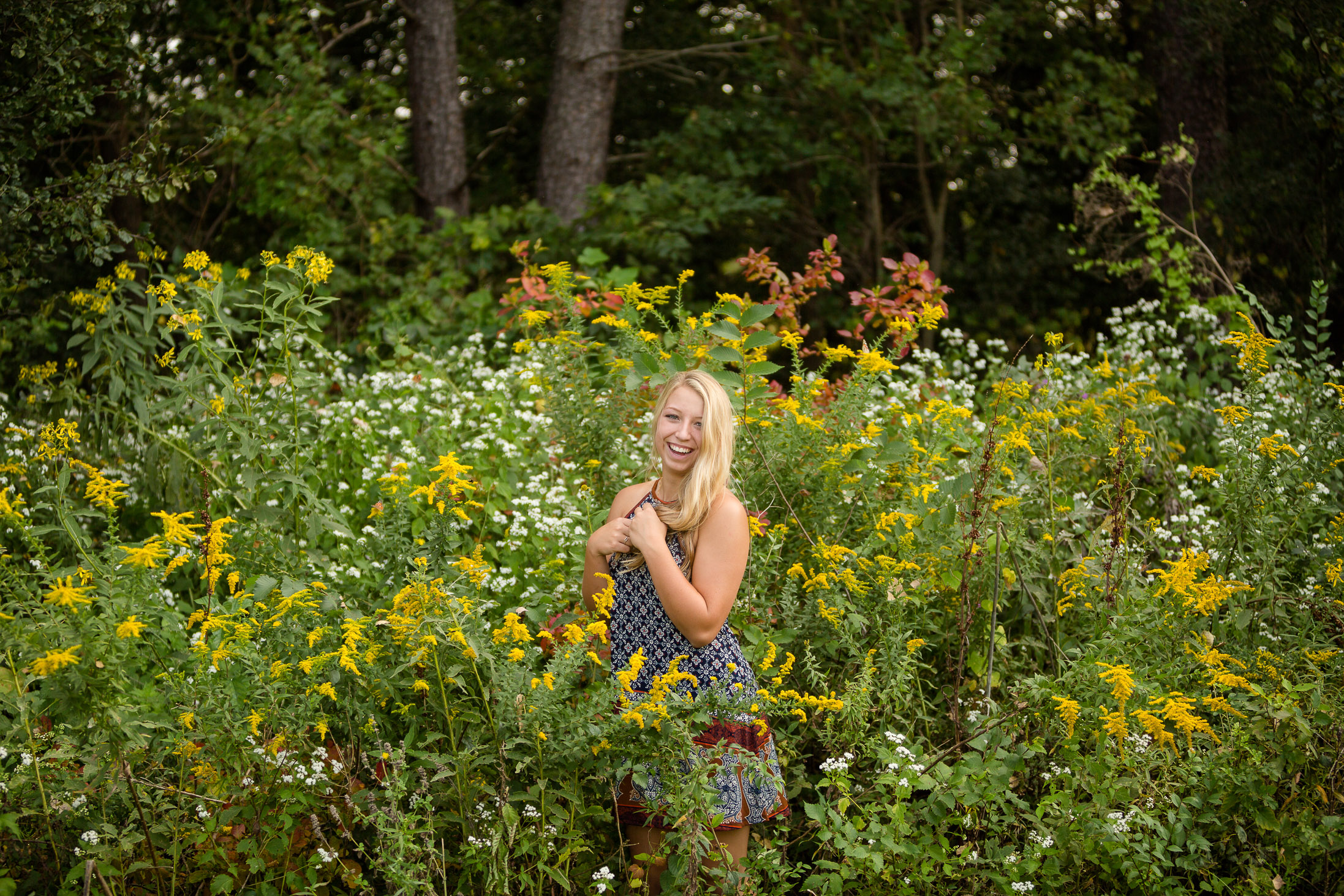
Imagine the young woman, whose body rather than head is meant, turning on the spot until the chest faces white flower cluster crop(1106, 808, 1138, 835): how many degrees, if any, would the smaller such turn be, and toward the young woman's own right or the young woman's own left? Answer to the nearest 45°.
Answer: approximately 135° to the young woman's own left

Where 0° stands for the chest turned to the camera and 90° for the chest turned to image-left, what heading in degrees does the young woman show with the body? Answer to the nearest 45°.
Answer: approximately 45°

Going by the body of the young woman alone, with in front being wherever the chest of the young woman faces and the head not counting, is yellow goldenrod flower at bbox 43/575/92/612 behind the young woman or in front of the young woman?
in front

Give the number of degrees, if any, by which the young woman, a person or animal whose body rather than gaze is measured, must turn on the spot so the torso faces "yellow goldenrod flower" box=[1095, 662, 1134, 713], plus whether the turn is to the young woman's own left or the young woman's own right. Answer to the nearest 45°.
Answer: approximately 135° to the young woman's own left

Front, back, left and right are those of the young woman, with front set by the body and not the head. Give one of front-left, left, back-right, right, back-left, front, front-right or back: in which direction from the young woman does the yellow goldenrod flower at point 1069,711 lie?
back-left

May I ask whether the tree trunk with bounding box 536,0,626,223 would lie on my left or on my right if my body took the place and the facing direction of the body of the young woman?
on my right

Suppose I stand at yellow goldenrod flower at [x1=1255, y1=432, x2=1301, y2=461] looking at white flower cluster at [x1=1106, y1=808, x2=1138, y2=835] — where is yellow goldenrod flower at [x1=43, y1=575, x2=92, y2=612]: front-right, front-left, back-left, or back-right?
front-right

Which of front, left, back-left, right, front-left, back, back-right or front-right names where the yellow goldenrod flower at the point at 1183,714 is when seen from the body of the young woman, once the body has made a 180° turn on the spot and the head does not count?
front-right

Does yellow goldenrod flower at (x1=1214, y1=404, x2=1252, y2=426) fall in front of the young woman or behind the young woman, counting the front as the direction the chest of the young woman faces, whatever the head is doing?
behind
